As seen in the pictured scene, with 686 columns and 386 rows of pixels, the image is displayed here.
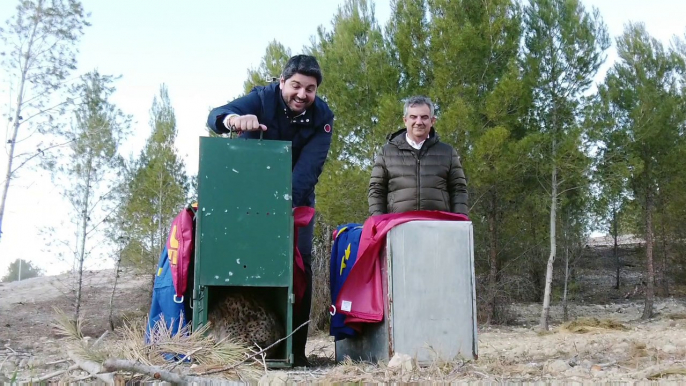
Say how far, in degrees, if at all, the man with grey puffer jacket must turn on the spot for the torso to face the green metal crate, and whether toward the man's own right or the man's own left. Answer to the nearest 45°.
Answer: approximately 45° to the man's own right

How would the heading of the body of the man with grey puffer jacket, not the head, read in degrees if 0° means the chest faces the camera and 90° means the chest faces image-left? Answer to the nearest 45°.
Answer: approximately 0°

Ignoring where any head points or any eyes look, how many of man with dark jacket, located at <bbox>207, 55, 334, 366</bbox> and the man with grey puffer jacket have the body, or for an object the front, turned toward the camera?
2

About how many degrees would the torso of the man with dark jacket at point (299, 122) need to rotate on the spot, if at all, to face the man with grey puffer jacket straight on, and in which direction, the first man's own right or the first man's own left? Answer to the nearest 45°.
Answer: approximately 90° to the first man's own left

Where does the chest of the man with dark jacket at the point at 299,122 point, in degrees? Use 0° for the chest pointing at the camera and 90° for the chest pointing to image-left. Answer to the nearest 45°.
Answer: approximately 0°
